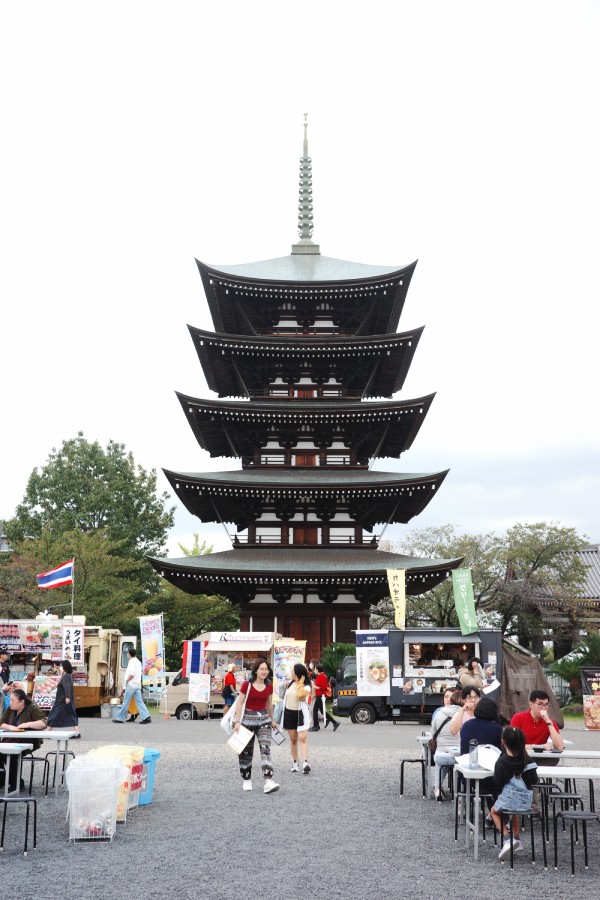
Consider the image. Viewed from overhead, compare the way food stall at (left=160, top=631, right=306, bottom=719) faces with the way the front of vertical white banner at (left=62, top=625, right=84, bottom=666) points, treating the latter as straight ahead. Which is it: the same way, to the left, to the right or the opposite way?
the same way

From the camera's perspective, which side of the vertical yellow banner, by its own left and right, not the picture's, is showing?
front

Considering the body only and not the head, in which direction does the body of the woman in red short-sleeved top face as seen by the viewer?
toward the camera

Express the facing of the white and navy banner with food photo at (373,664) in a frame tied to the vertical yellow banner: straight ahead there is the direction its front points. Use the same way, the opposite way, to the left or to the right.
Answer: the same way

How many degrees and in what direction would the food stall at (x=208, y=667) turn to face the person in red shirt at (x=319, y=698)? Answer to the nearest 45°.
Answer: approximately 45° to its left

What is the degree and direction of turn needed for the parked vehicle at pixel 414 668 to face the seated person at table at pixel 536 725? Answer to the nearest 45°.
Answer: approximately 90° to its left

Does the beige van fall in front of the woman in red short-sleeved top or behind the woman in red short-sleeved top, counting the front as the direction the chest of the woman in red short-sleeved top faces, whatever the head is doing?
behind

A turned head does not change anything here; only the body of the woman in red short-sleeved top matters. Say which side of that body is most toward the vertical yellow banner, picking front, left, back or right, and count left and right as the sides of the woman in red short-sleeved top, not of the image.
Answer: back

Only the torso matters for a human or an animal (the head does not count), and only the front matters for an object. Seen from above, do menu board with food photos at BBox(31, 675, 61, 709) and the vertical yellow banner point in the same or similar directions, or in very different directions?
same or similar directions

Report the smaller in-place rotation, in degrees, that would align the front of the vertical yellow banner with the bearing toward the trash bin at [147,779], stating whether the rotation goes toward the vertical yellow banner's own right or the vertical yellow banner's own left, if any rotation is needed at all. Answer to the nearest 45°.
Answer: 0° — it already faces it

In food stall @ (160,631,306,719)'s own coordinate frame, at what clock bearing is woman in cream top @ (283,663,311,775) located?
The woman in cream top is roughly at 12 o'clock from the food stall.

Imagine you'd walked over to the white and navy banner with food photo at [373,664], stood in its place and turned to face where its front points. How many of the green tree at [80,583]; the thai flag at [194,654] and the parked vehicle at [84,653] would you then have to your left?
0

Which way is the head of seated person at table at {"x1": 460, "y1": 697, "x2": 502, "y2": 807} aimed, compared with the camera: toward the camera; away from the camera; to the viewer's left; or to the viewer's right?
away from the camera

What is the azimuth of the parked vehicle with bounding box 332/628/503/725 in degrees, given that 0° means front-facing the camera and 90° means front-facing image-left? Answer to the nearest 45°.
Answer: approximately 90°

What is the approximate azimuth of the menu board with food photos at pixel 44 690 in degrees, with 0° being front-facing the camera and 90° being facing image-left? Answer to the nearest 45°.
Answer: approximately 0°

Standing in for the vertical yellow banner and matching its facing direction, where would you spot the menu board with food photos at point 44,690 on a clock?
The menu board with food photos is roughly at 2 o'clock from the vertical yellow banner.

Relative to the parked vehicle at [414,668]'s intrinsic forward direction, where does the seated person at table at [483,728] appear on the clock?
The seated person at table is roughly at 9 o'clock from the parked vehicle.

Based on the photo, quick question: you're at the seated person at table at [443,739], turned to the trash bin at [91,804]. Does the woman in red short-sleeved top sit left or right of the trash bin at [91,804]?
right

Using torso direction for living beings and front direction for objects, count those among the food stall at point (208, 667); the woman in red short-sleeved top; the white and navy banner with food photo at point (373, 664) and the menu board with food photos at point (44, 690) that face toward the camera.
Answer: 4

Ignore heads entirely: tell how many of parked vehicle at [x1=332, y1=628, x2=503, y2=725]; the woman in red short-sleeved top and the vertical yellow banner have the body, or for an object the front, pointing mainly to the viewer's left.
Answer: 1

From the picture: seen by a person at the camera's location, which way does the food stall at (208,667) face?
facing the viewer

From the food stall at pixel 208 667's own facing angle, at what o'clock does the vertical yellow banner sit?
The vertical yellow banner is roughly at 9 o'clock from the food stall.
